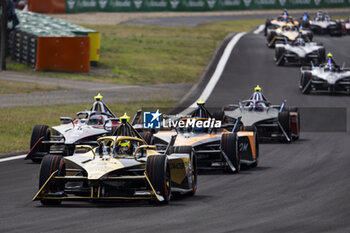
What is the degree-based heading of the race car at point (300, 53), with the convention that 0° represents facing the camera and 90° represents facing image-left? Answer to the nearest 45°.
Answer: approximately 0°

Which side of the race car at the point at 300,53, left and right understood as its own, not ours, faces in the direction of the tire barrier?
right

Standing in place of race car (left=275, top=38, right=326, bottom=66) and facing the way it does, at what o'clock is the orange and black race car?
The orange and black race car is roughly at 12 o'clock from the race car.

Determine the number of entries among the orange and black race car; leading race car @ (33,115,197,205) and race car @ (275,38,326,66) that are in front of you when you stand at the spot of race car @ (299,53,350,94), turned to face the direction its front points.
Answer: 2

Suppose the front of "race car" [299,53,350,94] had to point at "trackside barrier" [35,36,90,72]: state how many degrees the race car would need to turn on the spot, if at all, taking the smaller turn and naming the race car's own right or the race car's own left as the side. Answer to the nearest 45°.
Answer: approximately 90° to the race car's own right

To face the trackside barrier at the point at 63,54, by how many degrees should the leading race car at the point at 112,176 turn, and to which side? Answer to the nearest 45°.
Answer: approximately 180°

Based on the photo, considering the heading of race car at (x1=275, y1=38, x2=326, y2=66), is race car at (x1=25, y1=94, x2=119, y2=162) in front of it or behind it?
in front

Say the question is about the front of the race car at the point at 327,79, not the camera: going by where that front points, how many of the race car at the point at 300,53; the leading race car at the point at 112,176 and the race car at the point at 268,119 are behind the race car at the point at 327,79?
1

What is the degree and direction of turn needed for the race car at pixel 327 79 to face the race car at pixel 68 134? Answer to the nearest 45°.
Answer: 0° — it already faces it

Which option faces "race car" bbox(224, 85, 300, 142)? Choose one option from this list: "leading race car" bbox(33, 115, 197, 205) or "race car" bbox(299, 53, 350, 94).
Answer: "race car" bbox(299, 53, 350, 94)

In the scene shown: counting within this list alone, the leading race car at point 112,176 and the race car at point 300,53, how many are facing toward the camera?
2

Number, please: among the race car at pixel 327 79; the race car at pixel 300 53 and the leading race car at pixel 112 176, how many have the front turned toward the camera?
3

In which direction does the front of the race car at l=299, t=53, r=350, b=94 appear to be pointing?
toward the camera

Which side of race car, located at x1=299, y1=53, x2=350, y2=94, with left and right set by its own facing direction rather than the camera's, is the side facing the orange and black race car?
front

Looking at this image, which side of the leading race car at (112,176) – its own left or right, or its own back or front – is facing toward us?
front
